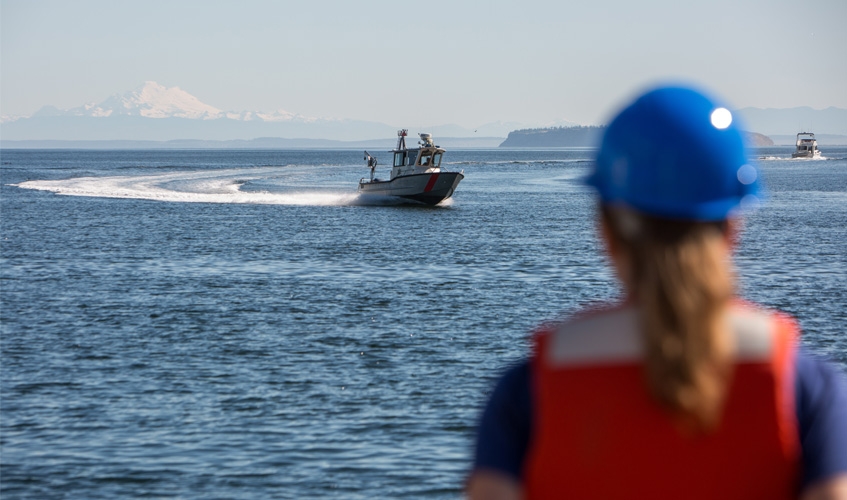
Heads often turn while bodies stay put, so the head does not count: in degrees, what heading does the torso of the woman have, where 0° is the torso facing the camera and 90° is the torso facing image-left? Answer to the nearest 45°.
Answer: approximately 180°
